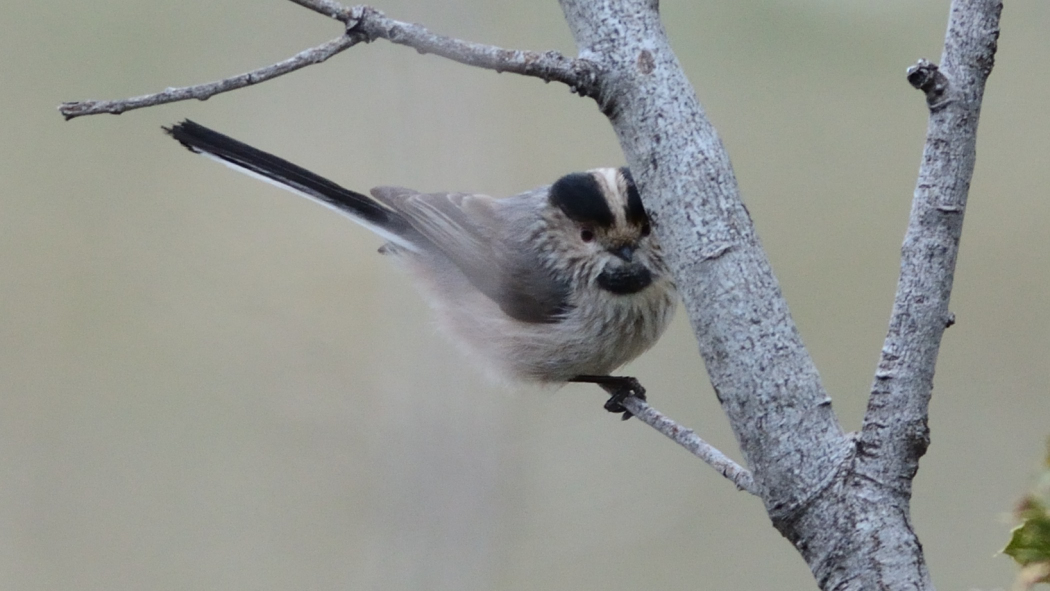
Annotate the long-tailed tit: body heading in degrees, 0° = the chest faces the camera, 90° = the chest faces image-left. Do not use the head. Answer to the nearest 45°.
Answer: approximately 315°
